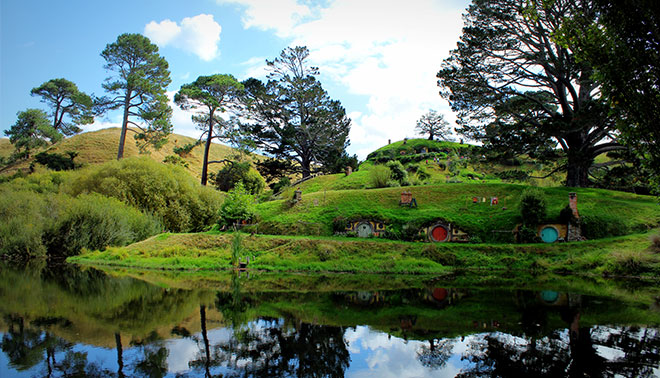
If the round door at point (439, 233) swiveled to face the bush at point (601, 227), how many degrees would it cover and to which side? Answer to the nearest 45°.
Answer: approximately 90° to its left

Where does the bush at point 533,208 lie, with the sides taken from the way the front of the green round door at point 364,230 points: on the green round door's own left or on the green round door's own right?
on the green round door's own left

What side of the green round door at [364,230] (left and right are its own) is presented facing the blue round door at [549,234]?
left

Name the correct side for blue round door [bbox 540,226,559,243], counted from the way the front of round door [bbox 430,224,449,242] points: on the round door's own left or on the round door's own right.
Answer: on the round door's own left

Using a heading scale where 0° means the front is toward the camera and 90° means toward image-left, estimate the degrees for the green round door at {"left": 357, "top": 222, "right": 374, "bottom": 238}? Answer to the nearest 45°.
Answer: approximately 0°

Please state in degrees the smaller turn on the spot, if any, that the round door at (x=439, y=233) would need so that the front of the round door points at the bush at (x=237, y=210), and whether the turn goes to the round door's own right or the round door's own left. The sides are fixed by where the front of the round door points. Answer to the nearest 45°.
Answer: approximately 90° to the round door's own right

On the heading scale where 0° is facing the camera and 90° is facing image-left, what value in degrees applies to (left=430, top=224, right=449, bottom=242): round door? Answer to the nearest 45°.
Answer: approximately 0°

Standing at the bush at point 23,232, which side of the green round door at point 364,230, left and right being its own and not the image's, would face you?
right

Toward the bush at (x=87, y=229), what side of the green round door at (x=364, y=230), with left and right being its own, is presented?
right

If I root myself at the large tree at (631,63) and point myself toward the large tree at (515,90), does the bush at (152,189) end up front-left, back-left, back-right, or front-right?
front-left

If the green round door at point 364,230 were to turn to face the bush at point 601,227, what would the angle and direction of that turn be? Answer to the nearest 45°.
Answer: approximately 90° to its left

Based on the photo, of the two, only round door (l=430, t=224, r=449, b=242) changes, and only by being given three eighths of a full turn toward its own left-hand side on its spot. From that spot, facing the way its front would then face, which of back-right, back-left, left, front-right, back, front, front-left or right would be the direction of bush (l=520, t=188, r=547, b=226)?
front-right

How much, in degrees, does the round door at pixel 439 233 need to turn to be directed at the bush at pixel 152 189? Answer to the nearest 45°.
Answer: approximately 90° to its right

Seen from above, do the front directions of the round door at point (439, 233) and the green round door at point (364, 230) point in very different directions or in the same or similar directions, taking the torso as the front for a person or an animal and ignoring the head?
same or similar directions
